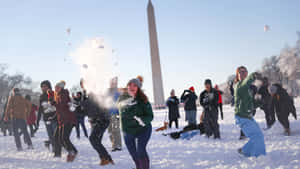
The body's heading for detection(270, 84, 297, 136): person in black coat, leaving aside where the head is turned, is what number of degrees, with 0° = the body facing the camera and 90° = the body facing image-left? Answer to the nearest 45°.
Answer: approximately 45°

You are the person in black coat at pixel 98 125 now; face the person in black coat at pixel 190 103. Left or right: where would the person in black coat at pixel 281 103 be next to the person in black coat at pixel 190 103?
right
